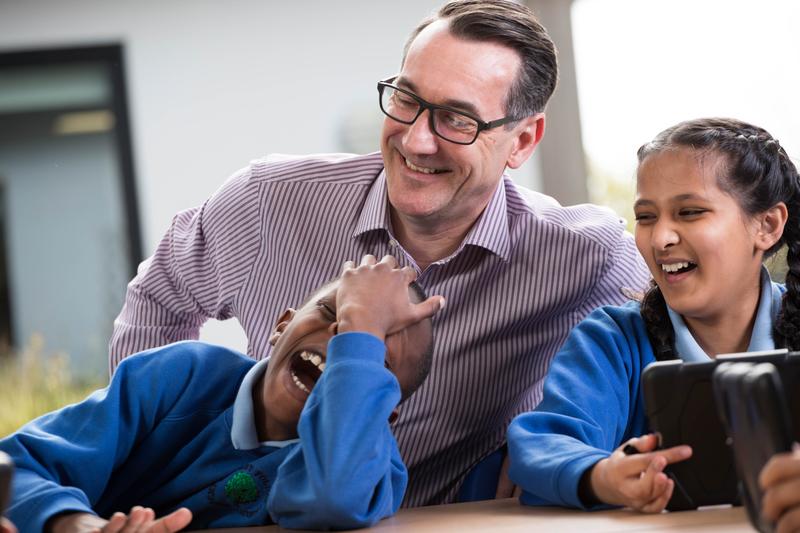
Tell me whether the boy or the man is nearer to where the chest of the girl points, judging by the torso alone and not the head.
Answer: the boy

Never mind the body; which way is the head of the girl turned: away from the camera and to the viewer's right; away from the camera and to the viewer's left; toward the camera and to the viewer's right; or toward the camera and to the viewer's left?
toward the camera and to the viewer's left

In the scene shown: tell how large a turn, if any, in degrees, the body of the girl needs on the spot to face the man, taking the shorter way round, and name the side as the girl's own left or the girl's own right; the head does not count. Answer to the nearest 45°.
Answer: approximately 90° to the girl's own right

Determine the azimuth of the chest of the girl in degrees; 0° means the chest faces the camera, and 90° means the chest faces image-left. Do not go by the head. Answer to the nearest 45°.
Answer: approximately 45°

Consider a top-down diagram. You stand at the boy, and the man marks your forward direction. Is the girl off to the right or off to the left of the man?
right
